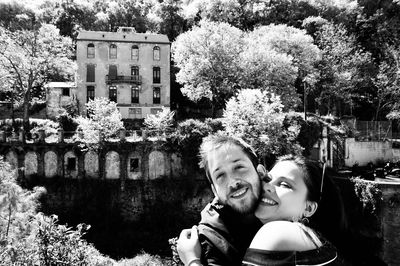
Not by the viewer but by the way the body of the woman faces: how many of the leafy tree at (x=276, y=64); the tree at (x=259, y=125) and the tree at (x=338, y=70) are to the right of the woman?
3

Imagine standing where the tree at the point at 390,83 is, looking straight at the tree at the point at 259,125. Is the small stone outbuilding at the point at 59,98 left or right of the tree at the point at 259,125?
right

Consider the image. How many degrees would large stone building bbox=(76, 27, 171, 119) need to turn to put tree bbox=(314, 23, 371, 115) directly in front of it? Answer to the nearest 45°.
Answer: approximately 90° to its left

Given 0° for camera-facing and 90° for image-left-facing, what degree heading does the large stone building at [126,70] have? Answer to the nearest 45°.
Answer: approximately 0°

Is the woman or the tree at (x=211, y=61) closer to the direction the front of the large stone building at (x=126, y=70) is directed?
the woman

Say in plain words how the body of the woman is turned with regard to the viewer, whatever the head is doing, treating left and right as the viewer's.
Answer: facing to the left of the viewer

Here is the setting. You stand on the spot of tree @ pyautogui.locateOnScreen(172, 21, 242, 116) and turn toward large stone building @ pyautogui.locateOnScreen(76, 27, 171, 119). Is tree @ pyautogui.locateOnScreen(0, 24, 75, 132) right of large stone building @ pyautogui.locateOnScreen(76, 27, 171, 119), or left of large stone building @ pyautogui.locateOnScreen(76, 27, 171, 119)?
left

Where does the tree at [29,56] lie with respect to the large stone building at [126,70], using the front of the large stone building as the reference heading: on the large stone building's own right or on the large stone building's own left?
on the large stone building's own right
